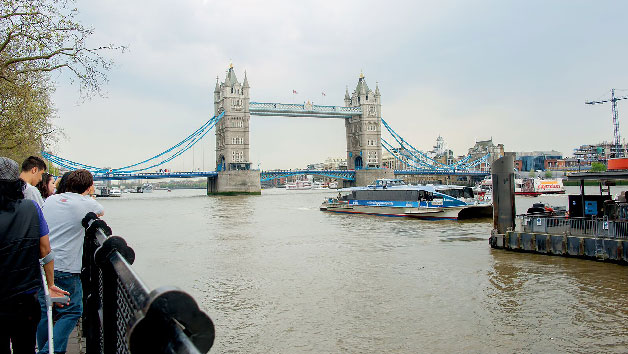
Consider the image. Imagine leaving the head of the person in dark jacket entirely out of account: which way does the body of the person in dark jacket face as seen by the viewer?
away from the camera

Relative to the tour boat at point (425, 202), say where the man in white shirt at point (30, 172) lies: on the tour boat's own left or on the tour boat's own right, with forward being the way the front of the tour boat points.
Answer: on the tour boat's own right

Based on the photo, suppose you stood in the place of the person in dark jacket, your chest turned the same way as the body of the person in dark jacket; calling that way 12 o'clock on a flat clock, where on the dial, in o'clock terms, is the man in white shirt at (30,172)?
The man in white shirt is roughly at 12 o'clock from the person in dark jacket.

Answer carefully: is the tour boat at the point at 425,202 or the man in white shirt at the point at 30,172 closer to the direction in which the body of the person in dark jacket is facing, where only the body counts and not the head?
the man in white shirt

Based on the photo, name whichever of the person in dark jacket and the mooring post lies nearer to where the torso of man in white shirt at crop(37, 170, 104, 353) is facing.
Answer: the mooring post

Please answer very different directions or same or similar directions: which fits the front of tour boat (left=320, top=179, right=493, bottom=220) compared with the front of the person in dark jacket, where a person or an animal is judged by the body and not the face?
very different directions

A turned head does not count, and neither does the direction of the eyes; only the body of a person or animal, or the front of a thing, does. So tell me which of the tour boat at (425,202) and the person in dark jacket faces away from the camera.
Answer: the person in dark jacket

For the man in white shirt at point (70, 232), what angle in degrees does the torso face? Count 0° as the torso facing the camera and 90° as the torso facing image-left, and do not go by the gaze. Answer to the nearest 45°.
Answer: approximately 225°

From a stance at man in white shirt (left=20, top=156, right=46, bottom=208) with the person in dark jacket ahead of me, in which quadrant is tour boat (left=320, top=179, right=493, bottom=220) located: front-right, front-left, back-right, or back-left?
back-left

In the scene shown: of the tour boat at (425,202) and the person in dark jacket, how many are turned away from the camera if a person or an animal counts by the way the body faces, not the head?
1
